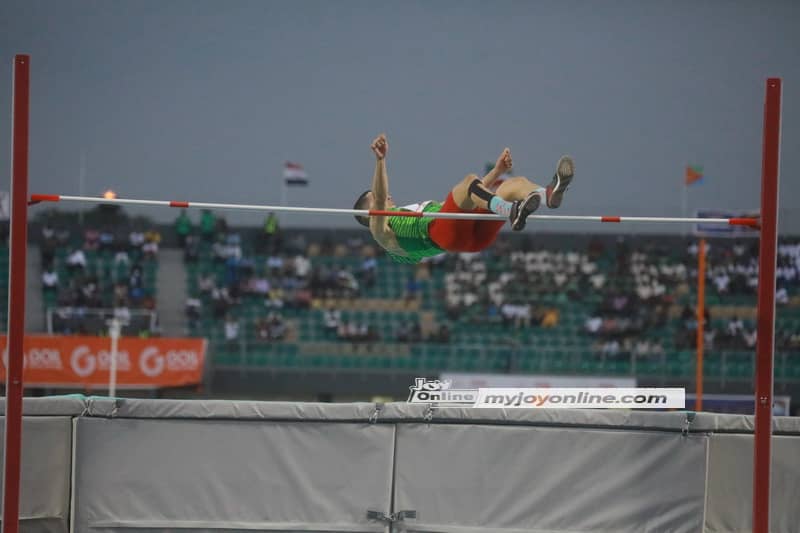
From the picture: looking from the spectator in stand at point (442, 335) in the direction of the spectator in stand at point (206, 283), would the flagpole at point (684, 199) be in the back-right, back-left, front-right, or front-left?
back-right

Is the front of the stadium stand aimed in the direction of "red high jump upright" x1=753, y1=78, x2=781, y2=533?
yes

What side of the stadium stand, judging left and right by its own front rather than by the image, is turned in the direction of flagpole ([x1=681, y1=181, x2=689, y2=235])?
left

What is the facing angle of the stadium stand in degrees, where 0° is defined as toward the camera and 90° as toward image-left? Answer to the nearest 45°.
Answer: approximately 0°

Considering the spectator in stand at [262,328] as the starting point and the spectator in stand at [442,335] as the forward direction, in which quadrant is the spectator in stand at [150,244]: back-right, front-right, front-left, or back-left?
back-left

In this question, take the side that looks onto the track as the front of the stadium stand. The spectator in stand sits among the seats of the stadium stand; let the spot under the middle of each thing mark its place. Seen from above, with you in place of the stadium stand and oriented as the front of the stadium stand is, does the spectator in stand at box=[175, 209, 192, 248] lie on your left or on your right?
on your right

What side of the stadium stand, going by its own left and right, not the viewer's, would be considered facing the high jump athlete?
front
